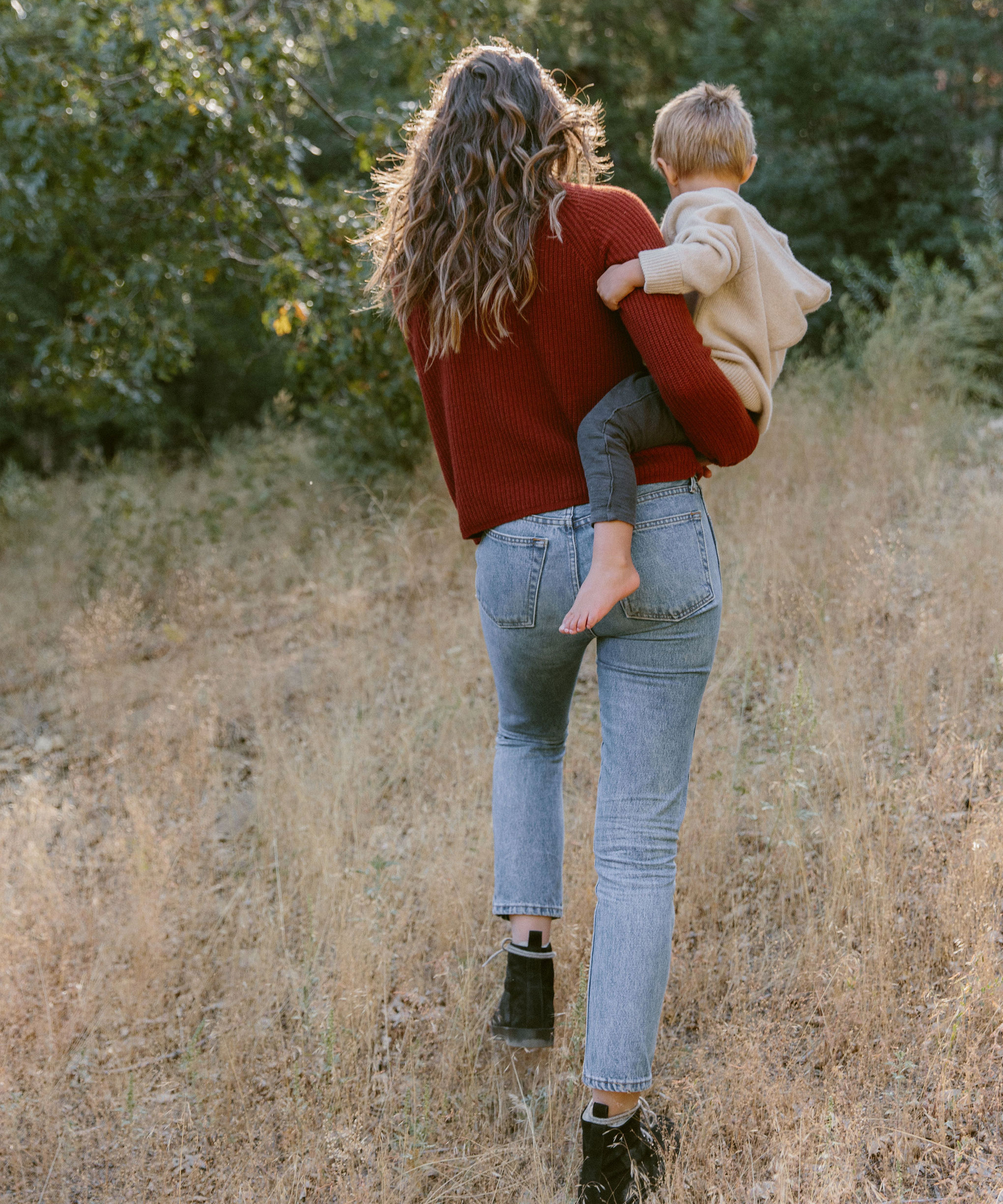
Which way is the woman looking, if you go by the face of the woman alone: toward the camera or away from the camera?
away from the camera

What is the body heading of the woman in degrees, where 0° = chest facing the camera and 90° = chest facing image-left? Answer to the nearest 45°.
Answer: approximately 180°

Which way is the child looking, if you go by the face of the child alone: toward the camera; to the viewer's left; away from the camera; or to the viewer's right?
away from the camera

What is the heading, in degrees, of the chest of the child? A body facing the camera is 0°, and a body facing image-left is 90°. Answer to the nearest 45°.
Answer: approximately 135°
